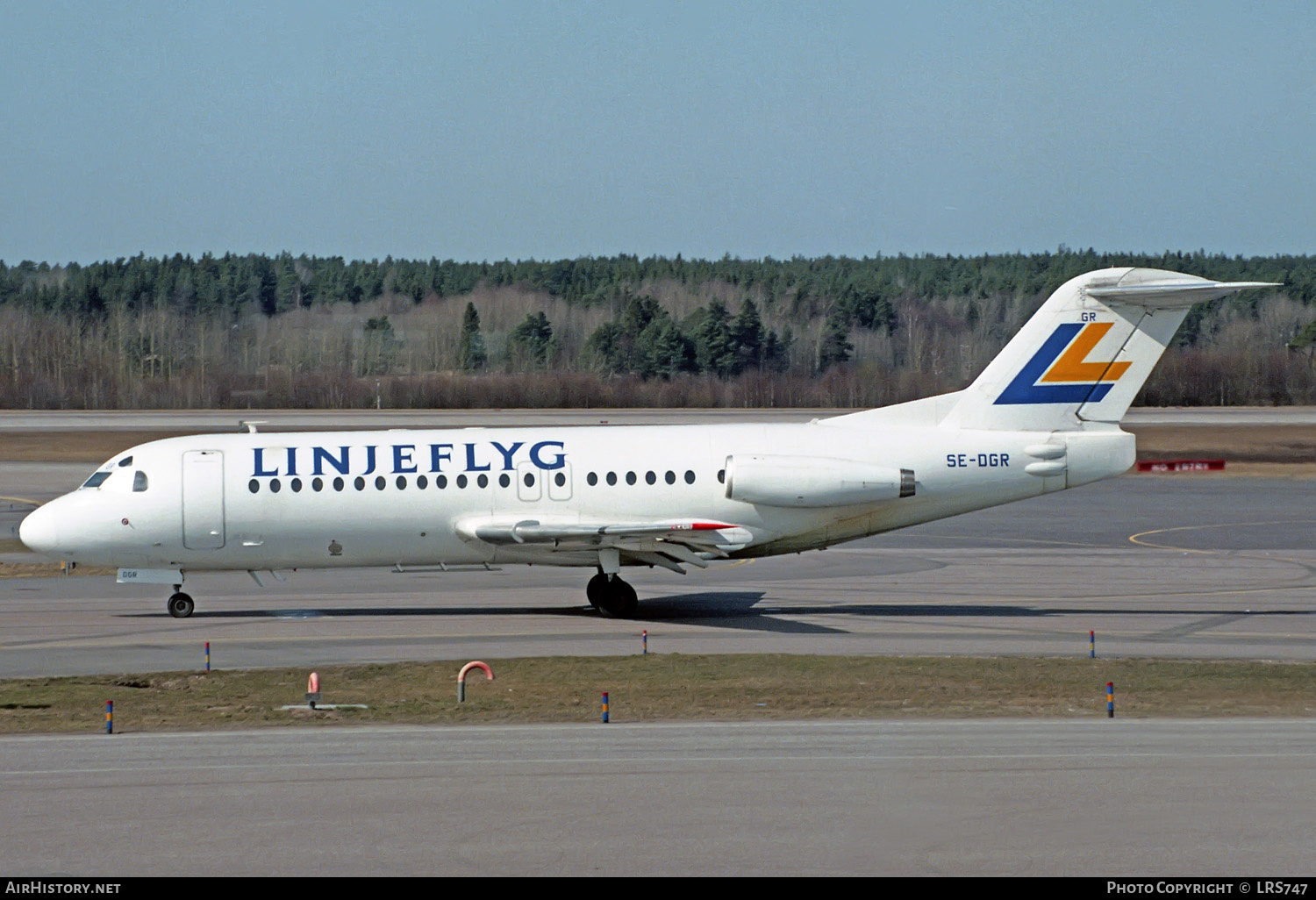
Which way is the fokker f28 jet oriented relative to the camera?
to the viewer's left

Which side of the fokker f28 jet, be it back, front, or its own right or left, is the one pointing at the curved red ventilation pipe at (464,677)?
left
